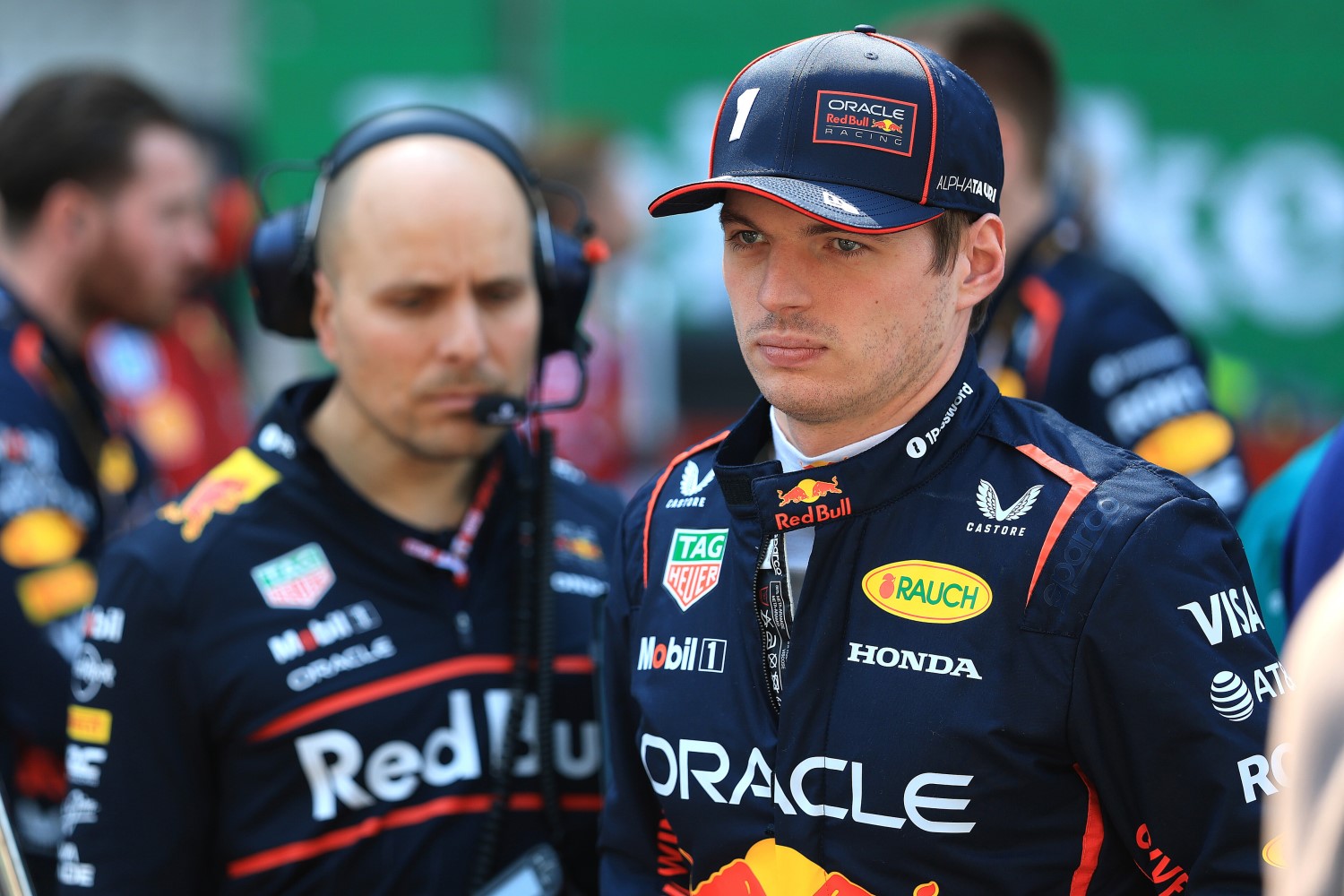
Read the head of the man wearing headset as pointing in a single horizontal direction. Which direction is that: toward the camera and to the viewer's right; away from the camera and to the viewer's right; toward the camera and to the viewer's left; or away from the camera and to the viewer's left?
toward the camera and to the viewer's right

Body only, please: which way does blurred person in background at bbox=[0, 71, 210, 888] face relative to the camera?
to the viewer's right

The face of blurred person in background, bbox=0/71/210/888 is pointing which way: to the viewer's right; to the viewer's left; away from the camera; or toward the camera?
to the viewer's right

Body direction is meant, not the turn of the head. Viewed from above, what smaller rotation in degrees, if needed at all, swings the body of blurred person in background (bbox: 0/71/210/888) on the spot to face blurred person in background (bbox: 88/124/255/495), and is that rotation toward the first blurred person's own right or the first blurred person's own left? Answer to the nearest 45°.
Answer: approximately 90° to the first blurred person's own left

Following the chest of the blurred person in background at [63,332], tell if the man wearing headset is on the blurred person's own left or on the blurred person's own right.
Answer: on the blurred person's own right
